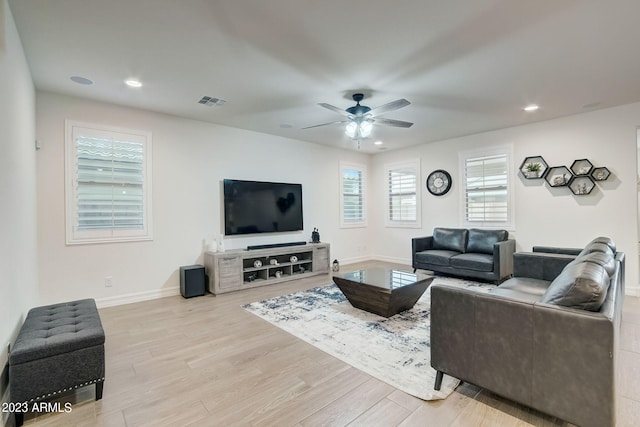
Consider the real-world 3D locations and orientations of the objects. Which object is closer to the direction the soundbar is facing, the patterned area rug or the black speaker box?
the patterned area rug

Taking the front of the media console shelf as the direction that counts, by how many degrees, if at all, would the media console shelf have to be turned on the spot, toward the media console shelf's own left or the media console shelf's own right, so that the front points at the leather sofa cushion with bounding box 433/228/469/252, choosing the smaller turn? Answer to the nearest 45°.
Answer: approximately 45° to the media console shelf's own left

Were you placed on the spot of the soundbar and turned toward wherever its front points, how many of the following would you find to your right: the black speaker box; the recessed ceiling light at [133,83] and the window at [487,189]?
2

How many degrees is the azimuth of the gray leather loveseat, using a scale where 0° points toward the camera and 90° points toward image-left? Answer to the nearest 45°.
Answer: approximately 45°

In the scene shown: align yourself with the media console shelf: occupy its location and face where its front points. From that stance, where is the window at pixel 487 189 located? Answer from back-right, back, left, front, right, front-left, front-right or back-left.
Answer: front-left

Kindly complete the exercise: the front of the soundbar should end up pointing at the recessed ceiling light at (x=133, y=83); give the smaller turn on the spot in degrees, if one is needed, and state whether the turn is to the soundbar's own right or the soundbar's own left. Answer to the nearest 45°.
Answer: approximately 90° to the soundbar's own right

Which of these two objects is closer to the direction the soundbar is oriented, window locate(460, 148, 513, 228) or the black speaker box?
the window

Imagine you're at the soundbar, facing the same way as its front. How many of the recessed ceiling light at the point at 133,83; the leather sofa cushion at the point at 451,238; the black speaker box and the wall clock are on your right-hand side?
2
